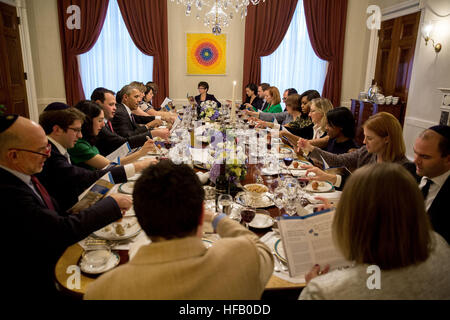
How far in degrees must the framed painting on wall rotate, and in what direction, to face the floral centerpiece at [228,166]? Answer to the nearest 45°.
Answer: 0° — it already faces it

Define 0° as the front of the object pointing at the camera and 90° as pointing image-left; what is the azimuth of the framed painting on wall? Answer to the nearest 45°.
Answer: approximately 0°

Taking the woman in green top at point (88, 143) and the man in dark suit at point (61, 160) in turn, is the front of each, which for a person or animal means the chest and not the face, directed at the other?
no

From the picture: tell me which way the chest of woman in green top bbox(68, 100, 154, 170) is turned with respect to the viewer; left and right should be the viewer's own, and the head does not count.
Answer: facing to the right of the viewer

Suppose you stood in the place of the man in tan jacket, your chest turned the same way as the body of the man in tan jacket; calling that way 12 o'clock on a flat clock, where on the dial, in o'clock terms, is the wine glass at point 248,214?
The wine glass is roughly at 1 o'clock from the man in tan jacket.

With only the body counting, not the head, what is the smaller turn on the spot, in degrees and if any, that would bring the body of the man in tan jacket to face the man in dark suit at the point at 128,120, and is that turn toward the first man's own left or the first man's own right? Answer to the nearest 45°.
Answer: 0° — they already face them

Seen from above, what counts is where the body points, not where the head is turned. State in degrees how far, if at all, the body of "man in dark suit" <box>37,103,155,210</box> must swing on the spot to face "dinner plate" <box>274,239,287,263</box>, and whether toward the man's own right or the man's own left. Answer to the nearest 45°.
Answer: approximately 45° to the man's own right

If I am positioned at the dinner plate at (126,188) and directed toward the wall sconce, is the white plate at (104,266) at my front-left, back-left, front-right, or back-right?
back-right

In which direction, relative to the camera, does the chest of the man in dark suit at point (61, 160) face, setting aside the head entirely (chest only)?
to the viewer's right

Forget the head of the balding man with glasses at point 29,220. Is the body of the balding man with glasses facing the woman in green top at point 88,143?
no

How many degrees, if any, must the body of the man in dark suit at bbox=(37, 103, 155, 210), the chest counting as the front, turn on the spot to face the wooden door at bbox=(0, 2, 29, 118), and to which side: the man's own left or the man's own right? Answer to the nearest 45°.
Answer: approximately 90° to the man's own left

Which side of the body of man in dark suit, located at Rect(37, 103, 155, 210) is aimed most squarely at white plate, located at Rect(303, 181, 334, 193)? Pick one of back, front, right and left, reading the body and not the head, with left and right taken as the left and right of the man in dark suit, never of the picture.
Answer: front

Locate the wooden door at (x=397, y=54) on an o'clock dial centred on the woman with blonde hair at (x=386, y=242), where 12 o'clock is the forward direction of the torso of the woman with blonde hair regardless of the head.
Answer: The wooden door is roughly at 12 o'clock from the woman with blonde hair.

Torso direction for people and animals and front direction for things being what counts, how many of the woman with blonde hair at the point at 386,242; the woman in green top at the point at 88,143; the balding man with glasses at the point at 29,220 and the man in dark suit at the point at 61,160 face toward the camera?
0

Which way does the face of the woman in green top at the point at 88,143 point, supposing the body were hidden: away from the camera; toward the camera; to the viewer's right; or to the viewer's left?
to the viewer's right

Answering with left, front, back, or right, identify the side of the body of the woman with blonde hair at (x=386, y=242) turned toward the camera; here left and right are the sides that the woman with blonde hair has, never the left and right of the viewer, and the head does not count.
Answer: back

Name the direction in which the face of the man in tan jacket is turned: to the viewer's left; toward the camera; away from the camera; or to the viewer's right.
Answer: away from the camera

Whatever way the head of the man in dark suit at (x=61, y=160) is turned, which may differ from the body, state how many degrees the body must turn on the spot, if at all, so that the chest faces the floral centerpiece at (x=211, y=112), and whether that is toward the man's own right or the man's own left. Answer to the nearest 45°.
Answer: approximately 45° to the man's own left

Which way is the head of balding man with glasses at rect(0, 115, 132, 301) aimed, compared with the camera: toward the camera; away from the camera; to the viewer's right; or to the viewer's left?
to the viewer's right

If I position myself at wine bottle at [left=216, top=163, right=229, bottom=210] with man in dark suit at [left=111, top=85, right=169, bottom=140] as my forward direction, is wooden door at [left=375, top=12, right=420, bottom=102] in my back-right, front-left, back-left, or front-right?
front-right

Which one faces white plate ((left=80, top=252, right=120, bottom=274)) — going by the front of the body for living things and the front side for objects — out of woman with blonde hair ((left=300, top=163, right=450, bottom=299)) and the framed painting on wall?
the framed painting on wall

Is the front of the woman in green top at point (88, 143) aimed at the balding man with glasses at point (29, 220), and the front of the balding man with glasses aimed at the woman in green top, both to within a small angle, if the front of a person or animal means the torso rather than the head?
no

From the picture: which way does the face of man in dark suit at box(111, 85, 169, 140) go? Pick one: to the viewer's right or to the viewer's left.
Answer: to the viewer's right
